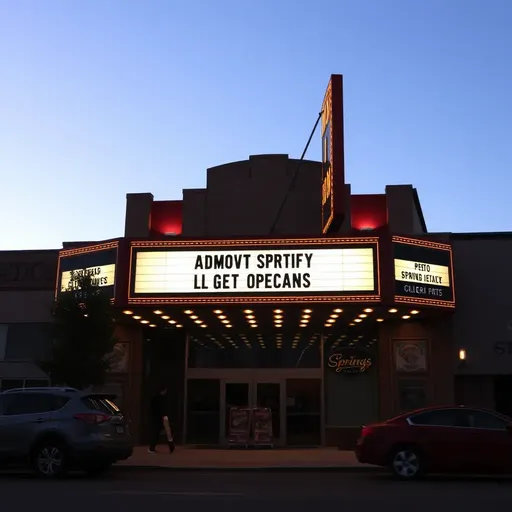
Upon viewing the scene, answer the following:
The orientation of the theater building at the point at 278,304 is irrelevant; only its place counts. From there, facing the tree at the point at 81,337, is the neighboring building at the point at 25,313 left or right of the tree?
right

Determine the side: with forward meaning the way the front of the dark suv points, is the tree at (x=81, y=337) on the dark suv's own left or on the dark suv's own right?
on the dark suv's own right

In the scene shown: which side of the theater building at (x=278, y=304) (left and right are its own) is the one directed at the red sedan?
front

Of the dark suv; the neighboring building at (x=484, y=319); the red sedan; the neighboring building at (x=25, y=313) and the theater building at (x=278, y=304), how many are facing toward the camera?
3

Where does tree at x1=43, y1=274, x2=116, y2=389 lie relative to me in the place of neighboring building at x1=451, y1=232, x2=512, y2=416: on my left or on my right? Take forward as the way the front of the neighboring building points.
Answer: on my right

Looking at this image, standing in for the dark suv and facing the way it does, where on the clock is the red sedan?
The red sedan is roughly at 5 o'clock from the dark suv.
